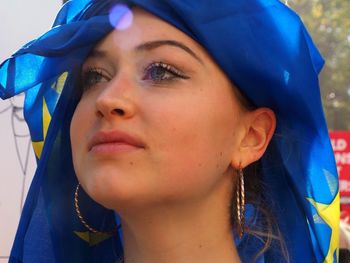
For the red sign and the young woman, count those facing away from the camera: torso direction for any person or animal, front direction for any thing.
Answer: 0

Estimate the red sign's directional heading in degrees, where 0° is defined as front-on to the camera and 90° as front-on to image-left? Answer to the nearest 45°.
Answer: approximately 0°

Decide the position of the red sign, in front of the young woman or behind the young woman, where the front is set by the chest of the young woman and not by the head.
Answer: behind

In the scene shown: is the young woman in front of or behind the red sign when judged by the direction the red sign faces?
in front

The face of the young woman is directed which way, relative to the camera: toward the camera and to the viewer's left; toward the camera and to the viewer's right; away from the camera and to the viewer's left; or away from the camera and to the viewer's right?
toward the camera and to the viewer's left
